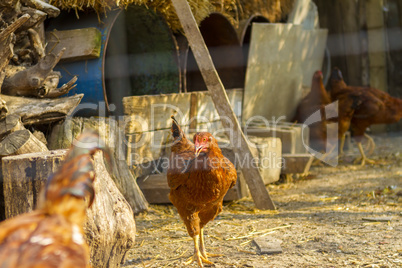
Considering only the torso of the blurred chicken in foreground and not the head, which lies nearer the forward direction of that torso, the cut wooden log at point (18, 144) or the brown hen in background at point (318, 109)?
the brown hen in background

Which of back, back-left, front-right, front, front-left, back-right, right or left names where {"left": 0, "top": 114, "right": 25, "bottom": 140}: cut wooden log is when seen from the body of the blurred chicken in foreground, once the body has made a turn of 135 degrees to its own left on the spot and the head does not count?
front-right

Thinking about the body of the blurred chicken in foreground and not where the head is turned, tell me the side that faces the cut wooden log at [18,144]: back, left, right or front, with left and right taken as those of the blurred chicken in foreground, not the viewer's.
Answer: left

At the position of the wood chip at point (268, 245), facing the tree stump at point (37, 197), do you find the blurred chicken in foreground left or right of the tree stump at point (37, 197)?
left
